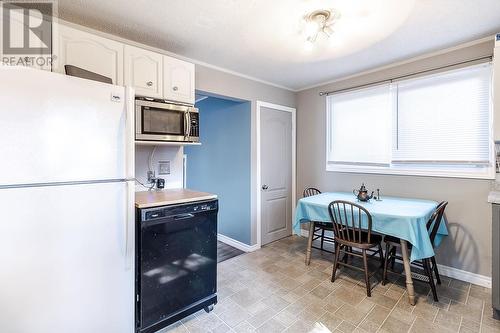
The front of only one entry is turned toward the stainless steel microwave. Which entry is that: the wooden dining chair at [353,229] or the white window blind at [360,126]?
the white window blind

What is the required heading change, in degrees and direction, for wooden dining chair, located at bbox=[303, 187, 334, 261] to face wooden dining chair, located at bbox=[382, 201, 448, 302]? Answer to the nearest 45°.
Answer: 0° — it already faces it

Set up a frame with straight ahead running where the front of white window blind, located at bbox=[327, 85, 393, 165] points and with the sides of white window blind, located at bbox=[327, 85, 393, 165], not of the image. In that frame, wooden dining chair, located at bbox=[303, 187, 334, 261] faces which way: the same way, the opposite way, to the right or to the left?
to the left

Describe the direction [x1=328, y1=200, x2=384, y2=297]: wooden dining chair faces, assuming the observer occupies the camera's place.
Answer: facing away from the viewer and to the right of the viewer

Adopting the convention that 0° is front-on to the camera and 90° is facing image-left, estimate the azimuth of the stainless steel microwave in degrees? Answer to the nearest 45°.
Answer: approximately 315°

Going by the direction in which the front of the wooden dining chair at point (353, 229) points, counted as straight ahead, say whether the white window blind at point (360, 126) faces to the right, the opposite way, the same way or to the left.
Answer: the opposite way

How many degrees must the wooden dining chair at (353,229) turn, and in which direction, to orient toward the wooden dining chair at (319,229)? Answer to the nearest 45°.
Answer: approximately 90° to its left

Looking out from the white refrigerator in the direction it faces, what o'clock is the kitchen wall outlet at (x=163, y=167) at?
The kitchen wall outlet is roughly at 9 o'clock from the white refrigerator.

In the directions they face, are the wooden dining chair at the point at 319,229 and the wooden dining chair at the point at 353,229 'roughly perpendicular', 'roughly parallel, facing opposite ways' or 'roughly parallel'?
roughly perpendicular

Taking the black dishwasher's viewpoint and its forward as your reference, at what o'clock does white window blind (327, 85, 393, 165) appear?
The white window blind is roughly at 10 o'clock from the black dishwasher.
